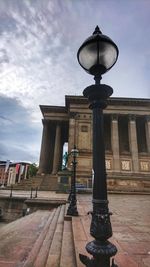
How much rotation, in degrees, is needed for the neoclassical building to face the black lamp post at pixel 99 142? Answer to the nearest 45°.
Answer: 0° — it already faces it

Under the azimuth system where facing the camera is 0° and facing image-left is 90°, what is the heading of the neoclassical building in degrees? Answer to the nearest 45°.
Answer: approximately 0°
